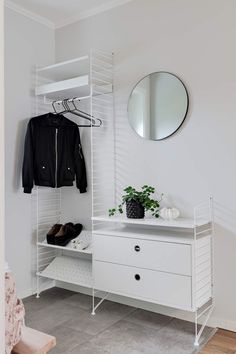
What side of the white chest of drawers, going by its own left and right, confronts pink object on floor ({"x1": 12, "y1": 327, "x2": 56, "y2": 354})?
front

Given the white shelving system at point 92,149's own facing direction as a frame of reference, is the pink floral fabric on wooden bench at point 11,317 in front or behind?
in front

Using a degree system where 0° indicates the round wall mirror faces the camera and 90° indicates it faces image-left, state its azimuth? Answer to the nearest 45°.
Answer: approximately 45°

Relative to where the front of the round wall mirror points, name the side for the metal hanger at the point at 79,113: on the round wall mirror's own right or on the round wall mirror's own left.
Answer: on the round wall mirror's own right

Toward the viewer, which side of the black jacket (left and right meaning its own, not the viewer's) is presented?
front

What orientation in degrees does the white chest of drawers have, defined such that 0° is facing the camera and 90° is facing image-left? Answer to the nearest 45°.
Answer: approximately 45°

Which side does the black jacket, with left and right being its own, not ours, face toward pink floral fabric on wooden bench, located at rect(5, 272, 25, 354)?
front
